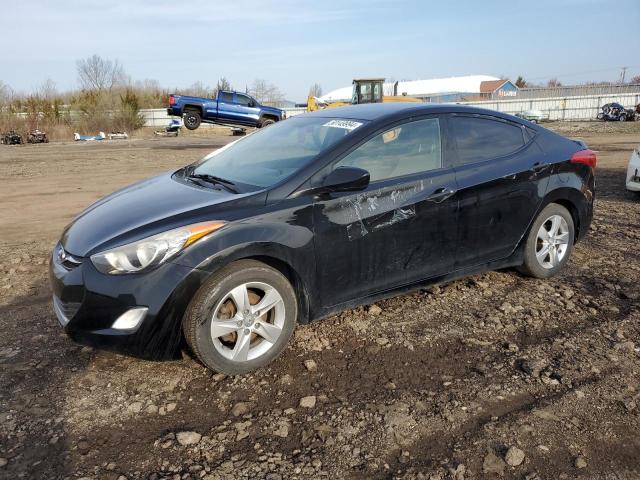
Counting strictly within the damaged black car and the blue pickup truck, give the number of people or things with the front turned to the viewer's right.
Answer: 1

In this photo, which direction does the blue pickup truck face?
to the viewer's right

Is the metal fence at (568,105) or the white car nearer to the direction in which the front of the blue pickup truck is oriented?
the metal fence

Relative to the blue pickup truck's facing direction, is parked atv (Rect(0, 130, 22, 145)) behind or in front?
behind

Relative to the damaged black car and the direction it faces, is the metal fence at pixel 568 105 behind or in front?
behind

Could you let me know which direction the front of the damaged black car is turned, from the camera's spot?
facing the viewer and to the left of the viewer

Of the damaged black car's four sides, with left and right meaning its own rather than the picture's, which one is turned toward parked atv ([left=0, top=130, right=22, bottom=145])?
right

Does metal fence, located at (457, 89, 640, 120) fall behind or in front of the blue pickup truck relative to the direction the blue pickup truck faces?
in front

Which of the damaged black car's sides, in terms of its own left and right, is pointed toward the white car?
back

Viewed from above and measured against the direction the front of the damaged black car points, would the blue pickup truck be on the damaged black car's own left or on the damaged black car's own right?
on the damaged black car's own right

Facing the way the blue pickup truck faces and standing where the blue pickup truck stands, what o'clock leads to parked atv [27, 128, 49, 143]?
The parked atv is roughly at 7 o'clock from the blue pickup truck.

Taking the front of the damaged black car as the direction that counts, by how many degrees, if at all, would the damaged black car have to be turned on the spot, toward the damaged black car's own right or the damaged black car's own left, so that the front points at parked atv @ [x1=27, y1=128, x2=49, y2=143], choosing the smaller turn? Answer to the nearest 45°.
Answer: approximately 90° to the damaged black car's own right
